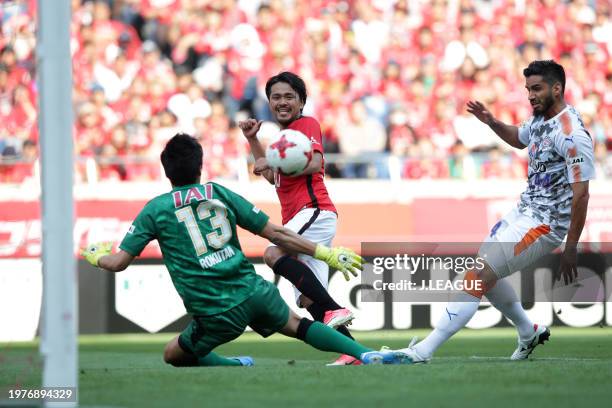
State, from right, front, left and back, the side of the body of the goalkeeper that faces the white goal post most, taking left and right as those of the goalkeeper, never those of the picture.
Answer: back

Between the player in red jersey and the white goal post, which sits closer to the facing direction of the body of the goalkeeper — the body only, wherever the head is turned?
the player in red jersey

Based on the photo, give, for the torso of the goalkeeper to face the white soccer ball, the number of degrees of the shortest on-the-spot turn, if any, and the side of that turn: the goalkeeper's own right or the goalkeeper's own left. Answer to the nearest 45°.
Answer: approximately 45° to the goalkeeper's own right

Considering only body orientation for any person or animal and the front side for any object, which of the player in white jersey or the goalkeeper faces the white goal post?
the player in white jersey

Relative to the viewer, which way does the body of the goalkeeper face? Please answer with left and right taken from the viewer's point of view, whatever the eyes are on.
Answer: facing away from the viewer

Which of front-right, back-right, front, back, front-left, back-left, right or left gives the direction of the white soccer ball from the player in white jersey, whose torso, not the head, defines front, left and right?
front-right

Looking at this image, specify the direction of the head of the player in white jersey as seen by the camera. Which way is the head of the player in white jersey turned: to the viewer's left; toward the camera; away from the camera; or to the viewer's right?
to the viewer's left

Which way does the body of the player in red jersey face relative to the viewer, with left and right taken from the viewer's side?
facing the viewer and to the left of the viewer

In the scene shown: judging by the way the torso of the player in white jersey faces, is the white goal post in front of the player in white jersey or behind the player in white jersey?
in front

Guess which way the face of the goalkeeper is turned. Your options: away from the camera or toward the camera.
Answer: away from the camera

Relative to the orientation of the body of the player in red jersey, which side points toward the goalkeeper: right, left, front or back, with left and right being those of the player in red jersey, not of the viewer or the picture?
front

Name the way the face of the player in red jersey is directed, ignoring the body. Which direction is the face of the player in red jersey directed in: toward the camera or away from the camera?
toward the camera

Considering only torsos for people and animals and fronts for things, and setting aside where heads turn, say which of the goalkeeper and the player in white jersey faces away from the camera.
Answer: the goalkeeper
